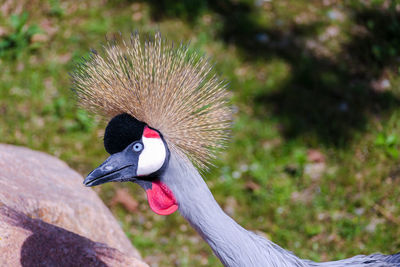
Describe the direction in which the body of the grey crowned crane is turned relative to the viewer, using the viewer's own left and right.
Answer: facing to the left of the viewer
